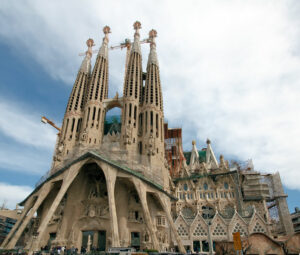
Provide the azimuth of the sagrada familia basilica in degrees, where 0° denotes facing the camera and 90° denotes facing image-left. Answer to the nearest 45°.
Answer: approximately 0°
